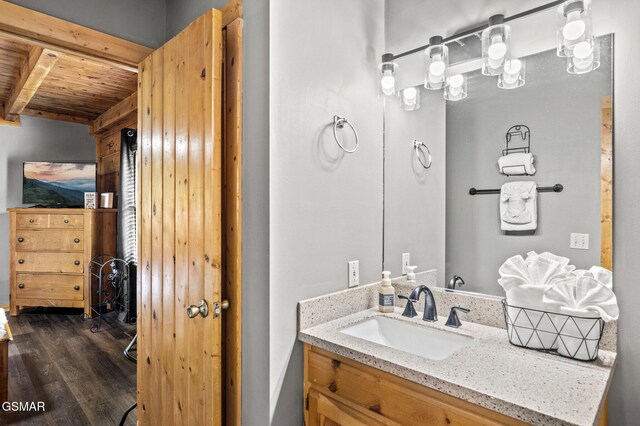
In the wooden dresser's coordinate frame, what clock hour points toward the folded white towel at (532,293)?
The folded white towel is roughly at 10 o'clock from the wooden dresser.

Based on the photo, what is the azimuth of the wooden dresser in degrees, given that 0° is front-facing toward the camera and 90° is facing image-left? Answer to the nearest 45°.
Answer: approximately 45°

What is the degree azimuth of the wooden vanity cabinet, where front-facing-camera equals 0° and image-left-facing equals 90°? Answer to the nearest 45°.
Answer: approximately 45°

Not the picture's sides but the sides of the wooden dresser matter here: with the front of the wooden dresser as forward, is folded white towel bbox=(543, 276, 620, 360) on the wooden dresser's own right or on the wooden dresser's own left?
on the wooden dresser's own left

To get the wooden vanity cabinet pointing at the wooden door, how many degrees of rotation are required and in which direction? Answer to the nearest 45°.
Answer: approximately 45° to its right
